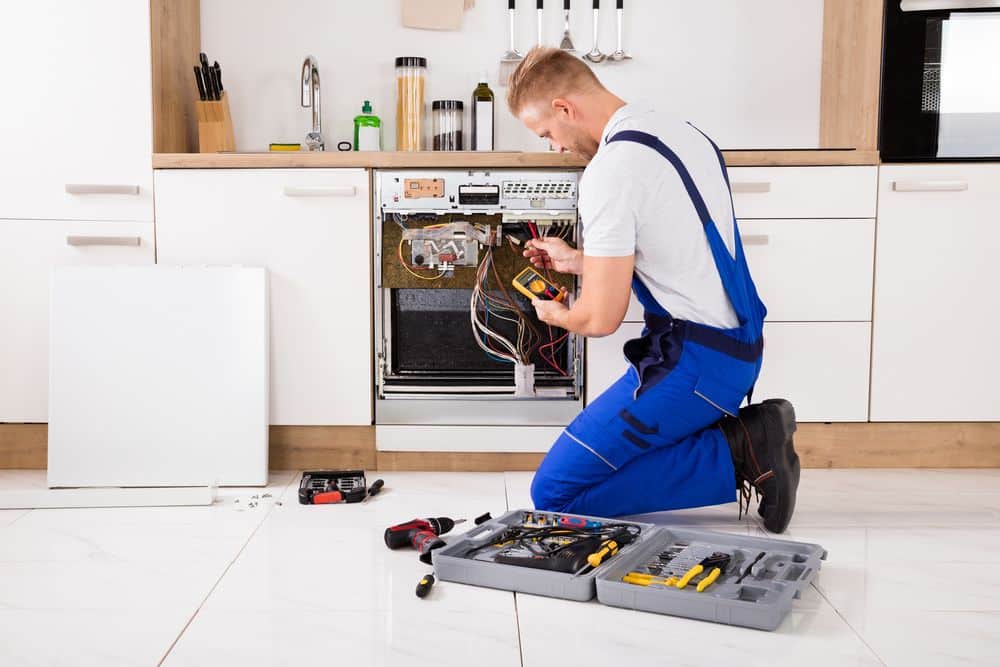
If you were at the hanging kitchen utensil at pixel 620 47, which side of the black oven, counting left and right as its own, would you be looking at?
right

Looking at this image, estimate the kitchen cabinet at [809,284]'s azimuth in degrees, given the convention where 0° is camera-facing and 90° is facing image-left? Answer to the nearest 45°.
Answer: approximately 0°

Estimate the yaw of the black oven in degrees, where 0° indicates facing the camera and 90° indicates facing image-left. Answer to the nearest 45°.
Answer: approximately 0°

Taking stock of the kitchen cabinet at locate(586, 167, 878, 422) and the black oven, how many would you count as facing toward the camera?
2

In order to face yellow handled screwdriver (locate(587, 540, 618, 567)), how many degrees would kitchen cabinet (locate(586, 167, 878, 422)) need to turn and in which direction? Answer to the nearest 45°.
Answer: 0° — it already faces it

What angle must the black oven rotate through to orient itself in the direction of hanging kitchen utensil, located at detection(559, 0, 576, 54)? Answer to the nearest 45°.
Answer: approximately 90° to its right
